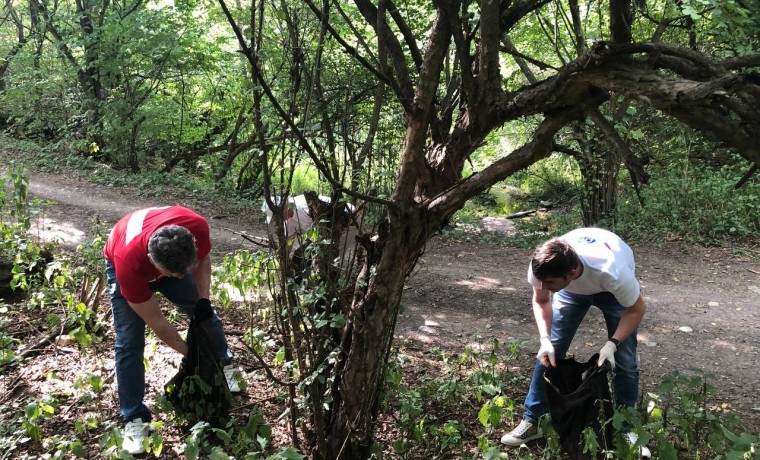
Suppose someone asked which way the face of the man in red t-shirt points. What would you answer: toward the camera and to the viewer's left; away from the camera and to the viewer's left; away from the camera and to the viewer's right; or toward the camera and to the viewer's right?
toward the camera and to the viewer's right

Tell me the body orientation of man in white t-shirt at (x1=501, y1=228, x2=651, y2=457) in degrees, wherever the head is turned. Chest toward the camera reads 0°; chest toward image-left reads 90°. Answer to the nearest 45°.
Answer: approximately 45°

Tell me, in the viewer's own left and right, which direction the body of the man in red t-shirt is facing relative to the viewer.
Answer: facing the viewer and to the right of the viewer

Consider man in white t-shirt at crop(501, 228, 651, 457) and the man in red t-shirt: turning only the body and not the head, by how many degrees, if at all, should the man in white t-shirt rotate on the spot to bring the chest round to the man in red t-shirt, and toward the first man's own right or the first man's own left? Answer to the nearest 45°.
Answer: approximately 45° to the first man's own right

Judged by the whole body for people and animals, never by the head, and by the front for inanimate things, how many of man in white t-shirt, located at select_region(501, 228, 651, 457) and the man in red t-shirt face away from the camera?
0

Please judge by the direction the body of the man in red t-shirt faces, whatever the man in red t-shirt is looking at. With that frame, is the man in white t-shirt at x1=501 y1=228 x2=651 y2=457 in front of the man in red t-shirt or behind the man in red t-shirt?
in front

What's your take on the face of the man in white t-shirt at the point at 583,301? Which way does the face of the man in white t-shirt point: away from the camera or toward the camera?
toward the camera
